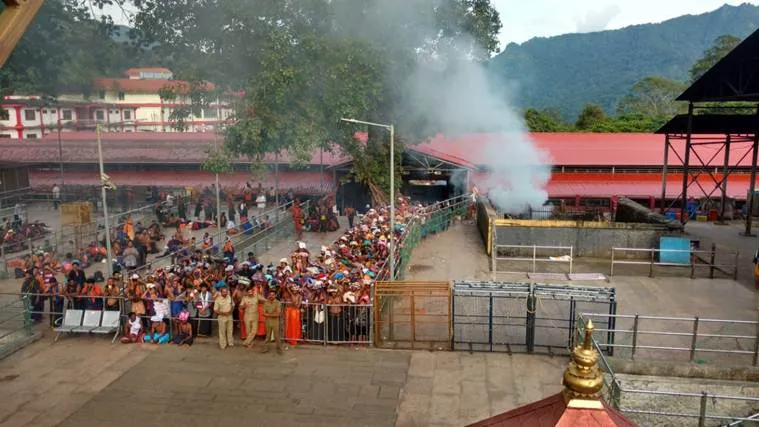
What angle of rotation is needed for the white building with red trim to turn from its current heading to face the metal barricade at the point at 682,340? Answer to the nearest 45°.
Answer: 0° — it already faces it

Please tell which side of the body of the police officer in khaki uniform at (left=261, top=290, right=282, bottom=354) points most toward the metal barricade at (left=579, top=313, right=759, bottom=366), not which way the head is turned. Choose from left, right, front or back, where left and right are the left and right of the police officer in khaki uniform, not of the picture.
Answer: left

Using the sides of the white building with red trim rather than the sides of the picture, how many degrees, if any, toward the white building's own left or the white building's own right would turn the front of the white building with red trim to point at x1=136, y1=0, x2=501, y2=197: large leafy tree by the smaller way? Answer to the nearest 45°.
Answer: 0° — it already faces it

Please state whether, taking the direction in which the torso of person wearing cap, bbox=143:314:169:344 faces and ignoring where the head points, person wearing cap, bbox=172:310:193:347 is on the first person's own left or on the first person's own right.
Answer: on the first person's own left

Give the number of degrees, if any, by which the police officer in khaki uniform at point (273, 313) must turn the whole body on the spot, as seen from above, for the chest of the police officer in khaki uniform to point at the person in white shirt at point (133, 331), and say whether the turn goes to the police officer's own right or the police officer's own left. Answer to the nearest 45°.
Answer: approximately 135° to the police officer's own right

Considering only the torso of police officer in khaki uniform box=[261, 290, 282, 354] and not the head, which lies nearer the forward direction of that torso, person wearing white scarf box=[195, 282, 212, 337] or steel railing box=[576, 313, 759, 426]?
the steel railing

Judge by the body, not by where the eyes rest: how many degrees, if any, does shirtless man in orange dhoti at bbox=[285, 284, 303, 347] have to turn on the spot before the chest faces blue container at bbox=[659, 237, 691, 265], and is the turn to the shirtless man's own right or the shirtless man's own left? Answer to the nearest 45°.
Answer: approximately 90° to the shirtless man's own left

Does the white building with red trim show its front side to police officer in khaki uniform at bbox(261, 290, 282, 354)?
yes

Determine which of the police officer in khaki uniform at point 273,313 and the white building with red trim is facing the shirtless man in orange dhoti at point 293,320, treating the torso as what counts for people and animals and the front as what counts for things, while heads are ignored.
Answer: the white building with red trim
